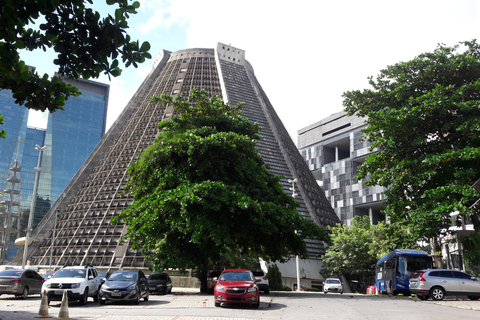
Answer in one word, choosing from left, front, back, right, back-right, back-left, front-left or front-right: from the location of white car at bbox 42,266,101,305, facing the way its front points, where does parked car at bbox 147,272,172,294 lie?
back

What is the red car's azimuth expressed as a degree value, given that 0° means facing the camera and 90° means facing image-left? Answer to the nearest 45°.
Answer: approximately 0°

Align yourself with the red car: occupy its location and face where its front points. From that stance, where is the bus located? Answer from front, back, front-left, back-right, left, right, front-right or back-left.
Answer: back-left

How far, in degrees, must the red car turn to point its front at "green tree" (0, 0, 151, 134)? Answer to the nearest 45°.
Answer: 0° — it already faces it

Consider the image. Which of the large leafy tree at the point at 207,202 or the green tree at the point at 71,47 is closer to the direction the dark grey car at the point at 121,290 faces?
the green tree

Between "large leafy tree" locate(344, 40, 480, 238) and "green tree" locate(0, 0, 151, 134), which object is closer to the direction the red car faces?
the green tree

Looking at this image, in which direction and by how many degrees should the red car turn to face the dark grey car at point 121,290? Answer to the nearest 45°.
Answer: approximately 90° to its right

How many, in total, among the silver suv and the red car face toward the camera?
1
